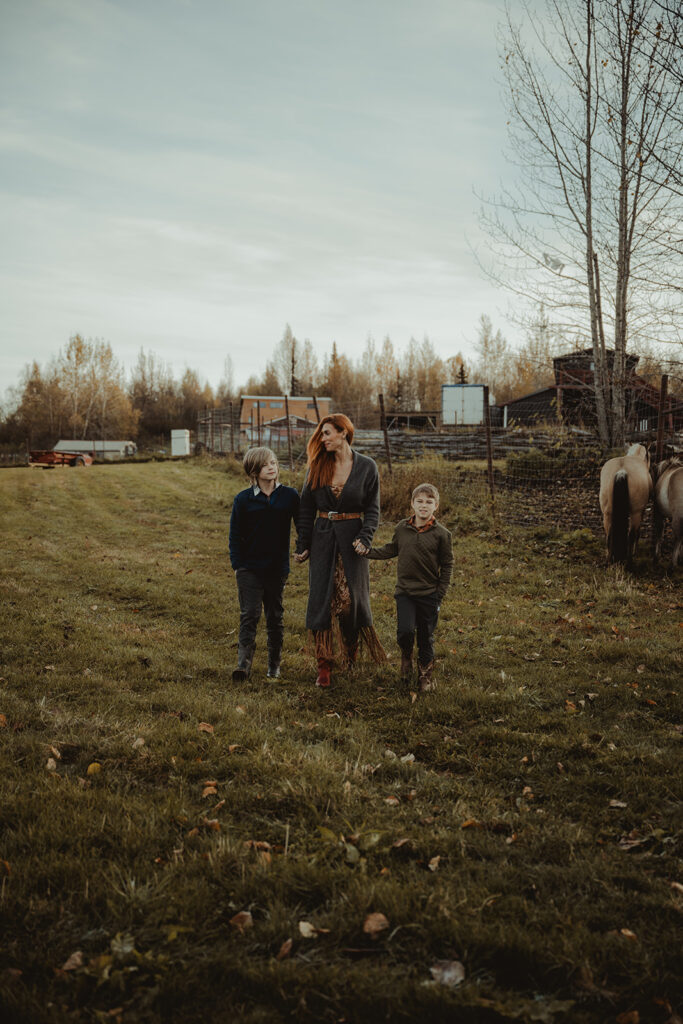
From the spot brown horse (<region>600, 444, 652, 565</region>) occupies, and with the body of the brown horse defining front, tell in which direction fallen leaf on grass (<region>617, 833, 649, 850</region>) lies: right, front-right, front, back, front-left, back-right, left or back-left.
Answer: back

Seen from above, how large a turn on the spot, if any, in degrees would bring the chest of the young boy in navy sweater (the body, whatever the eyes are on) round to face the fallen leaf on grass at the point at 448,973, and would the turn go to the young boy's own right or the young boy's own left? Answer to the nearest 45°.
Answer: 0° — they already face it

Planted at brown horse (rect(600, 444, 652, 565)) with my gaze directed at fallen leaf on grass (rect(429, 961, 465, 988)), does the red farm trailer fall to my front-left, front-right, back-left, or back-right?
back-right

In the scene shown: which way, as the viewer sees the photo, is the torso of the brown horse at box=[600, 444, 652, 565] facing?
away from the camera

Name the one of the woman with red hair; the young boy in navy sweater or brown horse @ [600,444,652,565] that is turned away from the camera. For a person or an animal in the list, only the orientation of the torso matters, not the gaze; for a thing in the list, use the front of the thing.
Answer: the brown horse

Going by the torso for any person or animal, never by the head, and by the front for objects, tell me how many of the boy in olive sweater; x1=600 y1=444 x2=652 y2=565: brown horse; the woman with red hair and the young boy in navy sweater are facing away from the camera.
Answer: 1

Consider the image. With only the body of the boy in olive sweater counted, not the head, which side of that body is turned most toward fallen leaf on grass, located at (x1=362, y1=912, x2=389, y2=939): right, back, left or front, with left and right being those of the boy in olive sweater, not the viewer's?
front

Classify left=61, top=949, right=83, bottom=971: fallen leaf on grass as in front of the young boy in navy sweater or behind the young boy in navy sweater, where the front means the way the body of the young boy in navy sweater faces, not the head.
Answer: in front

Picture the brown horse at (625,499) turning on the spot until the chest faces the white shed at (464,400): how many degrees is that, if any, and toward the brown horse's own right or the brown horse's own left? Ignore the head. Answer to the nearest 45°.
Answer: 0° — it already faces it

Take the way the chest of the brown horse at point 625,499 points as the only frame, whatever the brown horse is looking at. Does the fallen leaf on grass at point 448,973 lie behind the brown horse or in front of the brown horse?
behind

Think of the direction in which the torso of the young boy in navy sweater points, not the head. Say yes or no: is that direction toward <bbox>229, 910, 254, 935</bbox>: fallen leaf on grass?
yes

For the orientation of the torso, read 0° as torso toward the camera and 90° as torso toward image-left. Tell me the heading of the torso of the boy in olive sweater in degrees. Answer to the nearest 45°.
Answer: approximately 0°

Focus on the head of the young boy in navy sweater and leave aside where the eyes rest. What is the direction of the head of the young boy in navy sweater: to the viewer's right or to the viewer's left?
to the viewer's right

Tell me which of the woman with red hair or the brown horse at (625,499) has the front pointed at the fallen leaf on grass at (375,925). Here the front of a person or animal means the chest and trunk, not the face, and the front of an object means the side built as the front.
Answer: the woman with red hair
